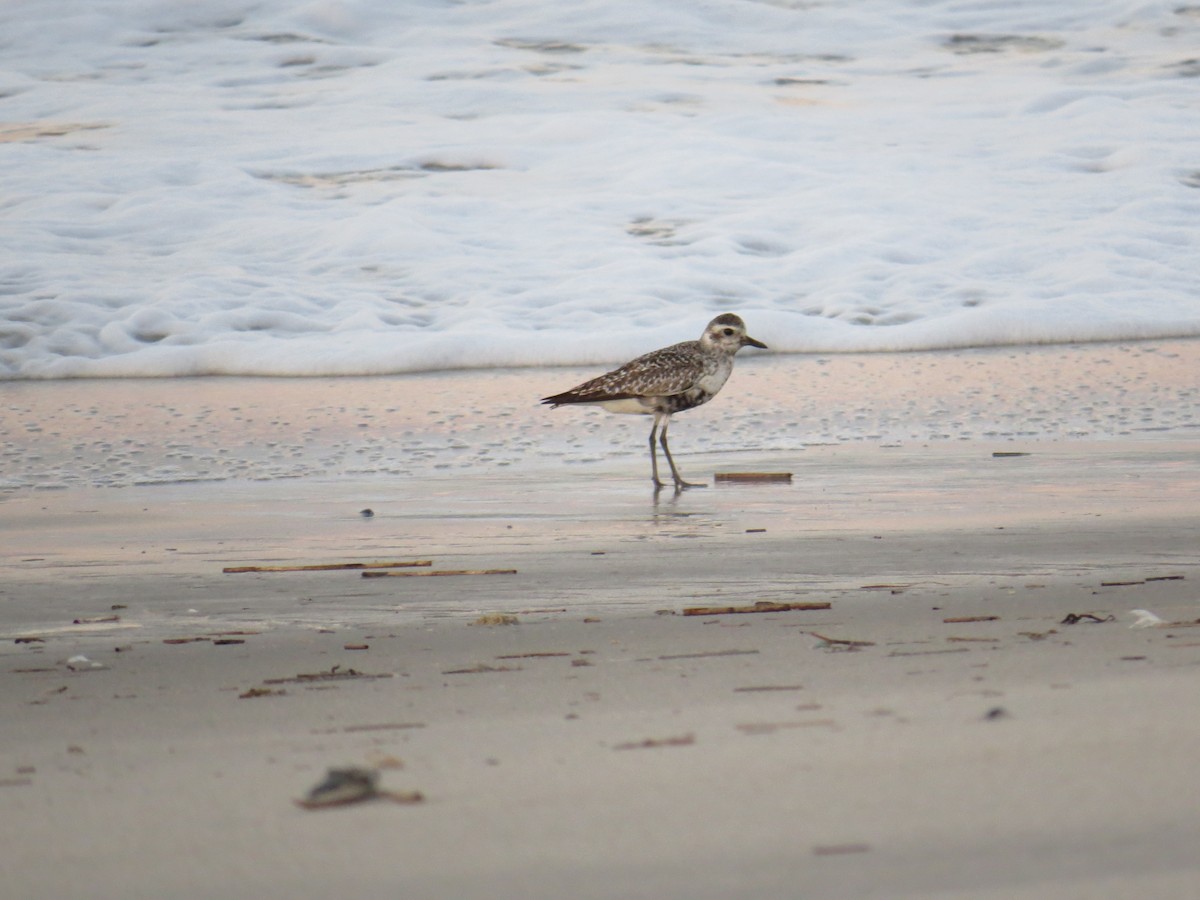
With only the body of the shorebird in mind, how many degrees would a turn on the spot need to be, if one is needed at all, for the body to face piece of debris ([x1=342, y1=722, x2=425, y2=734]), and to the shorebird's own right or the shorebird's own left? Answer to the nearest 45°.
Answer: approximately 90° to the shorebird's own right

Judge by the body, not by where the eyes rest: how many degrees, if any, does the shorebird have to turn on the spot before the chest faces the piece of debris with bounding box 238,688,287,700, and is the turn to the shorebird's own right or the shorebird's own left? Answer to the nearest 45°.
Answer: approximately 90° to the shorebird's own right

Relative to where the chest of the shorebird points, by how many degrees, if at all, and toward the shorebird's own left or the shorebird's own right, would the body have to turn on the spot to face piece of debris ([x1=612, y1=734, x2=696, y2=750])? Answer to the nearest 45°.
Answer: approximately 90° to the shorebird's own right

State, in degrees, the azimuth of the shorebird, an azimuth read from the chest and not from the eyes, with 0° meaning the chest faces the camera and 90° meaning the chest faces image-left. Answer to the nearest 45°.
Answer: approximately 270°

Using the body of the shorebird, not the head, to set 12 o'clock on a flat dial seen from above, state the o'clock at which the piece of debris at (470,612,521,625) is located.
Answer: The piece of debris is roughly at 3 o'clock from the shorebird.

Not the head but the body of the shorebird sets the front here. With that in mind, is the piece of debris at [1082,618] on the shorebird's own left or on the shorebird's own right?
on the shorebird's own right

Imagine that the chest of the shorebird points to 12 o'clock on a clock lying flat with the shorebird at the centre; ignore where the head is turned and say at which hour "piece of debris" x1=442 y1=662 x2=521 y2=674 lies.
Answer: The piece of debris is roughly at 3 o'clock from the shorebird.

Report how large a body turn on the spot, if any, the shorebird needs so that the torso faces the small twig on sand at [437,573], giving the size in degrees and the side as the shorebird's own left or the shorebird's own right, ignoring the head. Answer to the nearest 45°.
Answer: approximately 90° to the shorebird's own right

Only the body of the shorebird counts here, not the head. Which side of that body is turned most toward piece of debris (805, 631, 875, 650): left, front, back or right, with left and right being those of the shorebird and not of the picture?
right

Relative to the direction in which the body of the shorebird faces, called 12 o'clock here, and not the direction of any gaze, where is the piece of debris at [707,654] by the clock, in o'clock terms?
The piece of debris is roughly at 3 o'clock from the shorebird.
